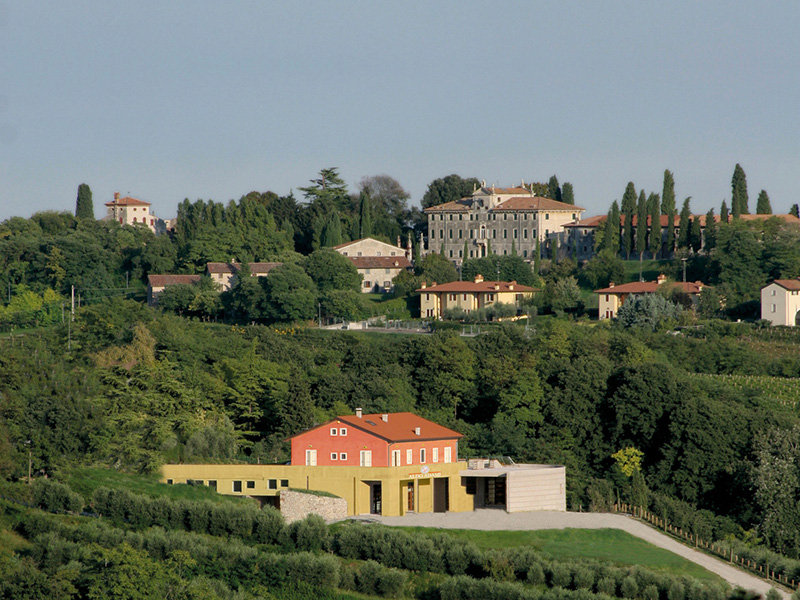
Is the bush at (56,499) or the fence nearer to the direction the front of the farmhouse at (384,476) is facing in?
the fence

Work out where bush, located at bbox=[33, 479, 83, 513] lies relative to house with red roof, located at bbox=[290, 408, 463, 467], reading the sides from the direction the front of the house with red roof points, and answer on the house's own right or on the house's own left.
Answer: on the house's own right

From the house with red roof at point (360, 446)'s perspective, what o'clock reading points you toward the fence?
The fence is roughly at 11 o'clock from the house with red roof.

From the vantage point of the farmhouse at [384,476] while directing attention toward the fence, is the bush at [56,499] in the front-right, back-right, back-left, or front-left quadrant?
back-right

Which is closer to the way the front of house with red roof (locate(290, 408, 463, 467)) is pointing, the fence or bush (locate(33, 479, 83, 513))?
the fence

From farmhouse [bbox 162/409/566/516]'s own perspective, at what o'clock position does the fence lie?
The fence is roughly at 11 o'clock from the farmhouse.

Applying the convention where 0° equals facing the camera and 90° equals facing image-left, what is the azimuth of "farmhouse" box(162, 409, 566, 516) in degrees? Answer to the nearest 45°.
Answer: approximately 315°
